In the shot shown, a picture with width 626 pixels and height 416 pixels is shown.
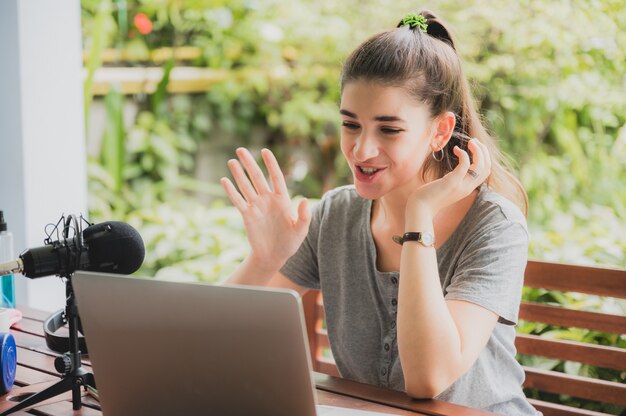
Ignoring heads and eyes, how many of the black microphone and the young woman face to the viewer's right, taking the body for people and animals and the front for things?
1

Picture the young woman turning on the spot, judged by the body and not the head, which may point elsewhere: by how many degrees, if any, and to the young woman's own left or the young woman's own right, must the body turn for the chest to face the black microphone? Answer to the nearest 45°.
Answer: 0° — they already face it

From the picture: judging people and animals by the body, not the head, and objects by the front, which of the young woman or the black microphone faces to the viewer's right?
the black microphone

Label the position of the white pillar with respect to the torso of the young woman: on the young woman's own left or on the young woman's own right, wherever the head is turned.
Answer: on the young woman's own right

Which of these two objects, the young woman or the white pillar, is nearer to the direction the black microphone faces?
the young woman

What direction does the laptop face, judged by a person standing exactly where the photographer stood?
facing away from the viewer and to the right of the viewer

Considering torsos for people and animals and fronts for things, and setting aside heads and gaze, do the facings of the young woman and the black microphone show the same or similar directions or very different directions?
very different directions

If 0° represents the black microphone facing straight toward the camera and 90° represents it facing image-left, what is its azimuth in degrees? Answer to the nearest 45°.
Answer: approximately 270°
